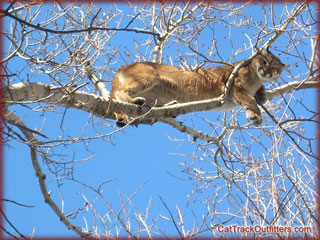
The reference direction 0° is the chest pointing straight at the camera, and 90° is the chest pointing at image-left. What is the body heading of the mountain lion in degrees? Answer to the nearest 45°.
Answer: approximately 270°
